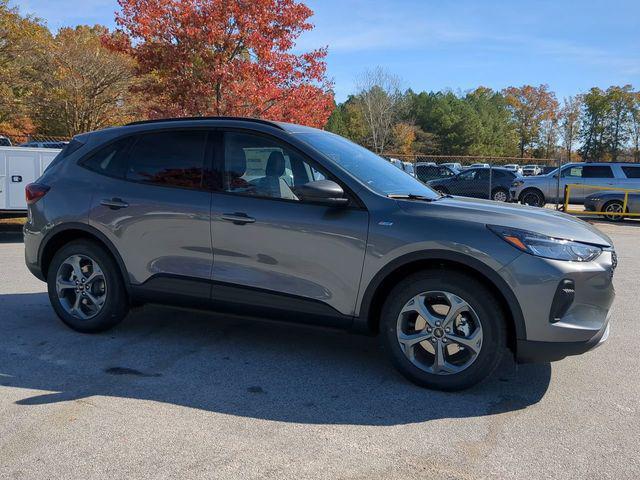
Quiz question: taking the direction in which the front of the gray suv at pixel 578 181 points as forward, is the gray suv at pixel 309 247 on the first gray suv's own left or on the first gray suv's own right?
on the first gray suv's own left

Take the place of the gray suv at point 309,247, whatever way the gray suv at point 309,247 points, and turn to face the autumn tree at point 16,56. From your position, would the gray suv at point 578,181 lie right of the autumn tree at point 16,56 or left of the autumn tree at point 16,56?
right

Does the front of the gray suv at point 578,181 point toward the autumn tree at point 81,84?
yes

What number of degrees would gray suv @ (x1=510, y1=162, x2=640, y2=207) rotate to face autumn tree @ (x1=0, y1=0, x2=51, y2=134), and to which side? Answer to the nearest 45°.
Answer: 0° — it already faces it

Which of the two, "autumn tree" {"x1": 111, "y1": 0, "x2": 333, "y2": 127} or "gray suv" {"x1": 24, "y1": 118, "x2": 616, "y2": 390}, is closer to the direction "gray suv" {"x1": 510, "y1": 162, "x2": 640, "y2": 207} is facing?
the autumn tree

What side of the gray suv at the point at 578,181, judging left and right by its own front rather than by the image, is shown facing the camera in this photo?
left

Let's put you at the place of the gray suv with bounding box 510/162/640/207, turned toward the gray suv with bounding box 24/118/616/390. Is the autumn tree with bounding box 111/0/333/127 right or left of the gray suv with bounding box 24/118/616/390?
right

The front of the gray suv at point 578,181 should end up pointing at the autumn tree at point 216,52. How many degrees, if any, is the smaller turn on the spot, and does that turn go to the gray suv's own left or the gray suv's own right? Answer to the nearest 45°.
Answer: approximately 45° to the gray suv's own left
